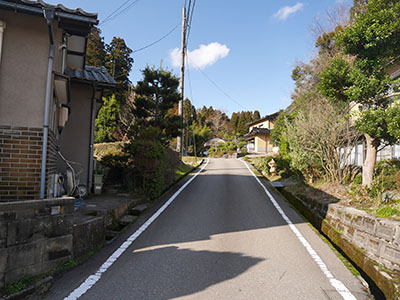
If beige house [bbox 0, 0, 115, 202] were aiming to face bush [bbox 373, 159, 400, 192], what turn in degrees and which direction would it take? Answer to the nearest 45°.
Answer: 0° — it already faces it

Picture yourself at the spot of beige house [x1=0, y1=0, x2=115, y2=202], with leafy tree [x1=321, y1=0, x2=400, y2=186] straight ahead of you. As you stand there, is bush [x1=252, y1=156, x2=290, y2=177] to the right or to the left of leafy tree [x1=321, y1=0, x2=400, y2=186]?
left

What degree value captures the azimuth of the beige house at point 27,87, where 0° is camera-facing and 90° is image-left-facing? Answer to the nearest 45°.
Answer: approximately 270°

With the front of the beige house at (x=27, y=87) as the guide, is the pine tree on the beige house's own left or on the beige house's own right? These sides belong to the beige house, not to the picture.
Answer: on the beige house's own left

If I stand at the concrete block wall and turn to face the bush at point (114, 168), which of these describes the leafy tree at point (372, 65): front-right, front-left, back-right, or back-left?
front-right

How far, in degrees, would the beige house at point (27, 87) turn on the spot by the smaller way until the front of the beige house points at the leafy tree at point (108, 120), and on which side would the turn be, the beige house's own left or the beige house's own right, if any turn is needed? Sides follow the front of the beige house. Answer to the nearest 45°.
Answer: approximately 90° to the beige house's own left

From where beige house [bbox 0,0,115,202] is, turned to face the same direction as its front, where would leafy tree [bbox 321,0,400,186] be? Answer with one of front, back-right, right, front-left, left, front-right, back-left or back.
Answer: front

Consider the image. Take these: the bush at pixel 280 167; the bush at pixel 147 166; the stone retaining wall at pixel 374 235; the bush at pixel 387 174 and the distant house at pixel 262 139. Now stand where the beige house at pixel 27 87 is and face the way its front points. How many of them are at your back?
0

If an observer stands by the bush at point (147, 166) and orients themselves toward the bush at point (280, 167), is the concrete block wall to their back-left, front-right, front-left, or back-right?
back-right

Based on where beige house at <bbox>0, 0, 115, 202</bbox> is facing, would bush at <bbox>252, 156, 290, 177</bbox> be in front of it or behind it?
in front

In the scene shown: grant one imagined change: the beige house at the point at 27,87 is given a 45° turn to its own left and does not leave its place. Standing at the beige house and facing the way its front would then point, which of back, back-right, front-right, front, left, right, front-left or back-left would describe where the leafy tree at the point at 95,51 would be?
front-left

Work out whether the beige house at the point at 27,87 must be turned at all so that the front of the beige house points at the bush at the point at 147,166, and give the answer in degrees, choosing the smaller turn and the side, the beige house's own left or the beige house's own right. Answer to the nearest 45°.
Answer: approximately 45° to the beige house's own left

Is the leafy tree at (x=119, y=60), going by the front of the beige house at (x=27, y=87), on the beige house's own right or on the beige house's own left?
on the beige house's own left
